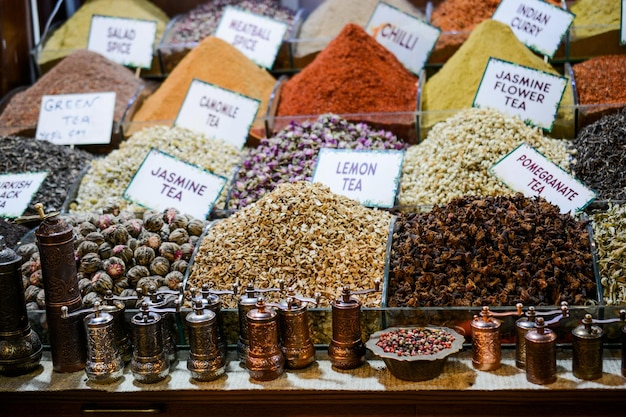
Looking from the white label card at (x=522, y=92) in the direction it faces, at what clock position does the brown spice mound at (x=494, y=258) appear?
The brown spice mound is roughly at 12 o'clock from the white label card.

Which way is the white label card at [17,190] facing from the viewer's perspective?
toward the camera

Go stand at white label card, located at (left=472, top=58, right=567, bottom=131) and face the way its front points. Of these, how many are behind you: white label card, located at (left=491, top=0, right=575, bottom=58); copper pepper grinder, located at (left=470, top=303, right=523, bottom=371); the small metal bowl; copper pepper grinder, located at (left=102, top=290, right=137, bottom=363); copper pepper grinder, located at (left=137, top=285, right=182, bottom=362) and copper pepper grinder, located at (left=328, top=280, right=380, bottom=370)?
1

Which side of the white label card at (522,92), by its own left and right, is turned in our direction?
front

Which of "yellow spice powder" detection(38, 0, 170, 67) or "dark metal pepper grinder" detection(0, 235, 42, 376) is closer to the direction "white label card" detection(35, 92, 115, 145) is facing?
the dark metal pepper grinder

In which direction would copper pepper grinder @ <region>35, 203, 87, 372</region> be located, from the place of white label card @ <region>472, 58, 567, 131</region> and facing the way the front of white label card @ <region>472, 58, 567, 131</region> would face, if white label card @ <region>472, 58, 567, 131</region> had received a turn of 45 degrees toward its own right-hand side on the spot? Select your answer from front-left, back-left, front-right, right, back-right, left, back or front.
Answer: front

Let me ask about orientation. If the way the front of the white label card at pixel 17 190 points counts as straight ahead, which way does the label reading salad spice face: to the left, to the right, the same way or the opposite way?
the same way

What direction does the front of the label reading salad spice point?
toward the camera

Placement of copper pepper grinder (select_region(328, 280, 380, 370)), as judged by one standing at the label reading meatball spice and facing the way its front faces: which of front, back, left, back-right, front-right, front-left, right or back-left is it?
front

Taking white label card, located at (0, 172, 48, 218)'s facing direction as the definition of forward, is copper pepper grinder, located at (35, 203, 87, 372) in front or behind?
in front

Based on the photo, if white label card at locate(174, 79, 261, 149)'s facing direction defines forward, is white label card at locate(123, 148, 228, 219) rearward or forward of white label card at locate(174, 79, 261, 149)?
forward

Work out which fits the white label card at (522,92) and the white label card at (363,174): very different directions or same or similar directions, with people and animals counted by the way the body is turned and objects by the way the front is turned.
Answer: same or similar directions

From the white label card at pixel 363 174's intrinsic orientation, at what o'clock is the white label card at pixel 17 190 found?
the white label card at pixel 17 190 is roughly at 3 o'clock from the white label card at pixel 363 174.

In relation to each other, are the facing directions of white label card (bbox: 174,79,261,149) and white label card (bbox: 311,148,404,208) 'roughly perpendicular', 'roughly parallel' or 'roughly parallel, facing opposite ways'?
roughly parallel

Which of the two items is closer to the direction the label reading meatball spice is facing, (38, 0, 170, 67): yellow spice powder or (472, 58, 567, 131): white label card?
the white label card

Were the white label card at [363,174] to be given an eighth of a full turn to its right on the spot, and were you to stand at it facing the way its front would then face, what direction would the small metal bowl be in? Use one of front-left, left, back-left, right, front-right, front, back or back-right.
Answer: front-left
